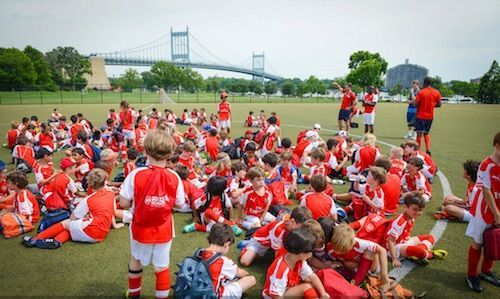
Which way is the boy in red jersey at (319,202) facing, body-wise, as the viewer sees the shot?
away from the camera

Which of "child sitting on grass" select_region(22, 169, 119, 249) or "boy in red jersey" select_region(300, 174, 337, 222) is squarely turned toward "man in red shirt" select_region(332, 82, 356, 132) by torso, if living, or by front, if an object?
the boy in red jersey

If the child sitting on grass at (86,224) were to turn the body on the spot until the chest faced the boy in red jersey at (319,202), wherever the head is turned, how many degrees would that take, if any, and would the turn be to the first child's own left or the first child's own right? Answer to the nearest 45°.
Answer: approximately 180°

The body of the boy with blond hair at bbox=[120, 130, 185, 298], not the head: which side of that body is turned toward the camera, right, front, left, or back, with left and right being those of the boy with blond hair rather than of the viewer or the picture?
back

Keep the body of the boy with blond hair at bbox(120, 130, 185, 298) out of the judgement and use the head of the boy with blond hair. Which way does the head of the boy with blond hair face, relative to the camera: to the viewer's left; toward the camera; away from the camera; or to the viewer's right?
away from the camera

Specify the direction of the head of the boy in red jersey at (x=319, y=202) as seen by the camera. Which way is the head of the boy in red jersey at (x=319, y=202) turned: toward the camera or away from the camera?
away from the camera

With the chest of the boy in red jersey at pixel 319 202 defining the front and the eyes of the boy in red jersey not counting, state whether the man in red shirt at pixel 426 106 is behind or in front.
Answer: in front

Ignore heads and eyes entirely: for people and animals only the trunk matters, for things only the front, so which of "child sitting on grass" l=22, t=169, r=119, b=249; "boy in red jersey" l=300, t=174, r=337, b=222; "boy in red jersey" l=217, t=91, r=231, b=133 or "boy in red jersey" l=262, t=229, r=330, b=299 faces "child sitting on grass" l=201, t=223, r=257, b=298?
"boy in red jersey" l=217, t=91, r=231, b=133

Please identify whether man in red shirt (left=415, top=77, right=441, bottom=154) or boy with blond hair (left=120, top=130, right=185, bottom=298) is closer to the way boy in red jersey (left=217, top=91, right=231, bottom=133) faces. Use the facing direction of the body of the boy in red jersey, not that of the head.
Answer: the boy with blond hair

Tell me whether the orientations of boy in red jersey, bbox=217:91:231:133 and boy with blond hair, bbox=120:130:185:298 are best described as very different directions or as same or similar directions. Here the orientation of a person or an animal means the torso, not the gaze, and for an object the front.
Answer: very different directions

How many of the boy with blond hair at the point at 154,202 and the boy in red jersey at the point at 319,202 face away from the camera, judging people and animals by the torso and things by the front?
2
